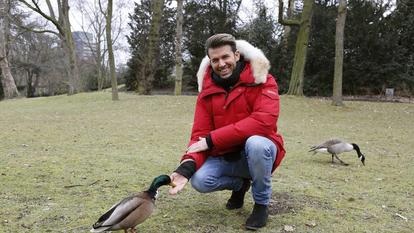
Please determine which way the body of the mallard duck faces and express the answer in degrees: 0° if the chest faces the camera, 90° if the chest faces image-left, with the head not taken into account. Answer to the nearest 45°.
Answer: approximately 270°

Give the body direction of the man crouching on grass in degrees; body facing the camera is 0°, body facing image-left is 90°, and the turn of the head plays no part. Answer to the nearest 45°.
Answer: approximately 45°

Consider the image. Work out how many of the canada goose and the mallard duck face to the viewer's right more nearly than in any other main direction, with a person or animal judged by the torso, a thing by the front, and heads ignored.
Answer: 2

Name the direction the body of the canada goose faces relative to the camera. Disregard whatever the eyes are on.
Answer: to the viewer's right

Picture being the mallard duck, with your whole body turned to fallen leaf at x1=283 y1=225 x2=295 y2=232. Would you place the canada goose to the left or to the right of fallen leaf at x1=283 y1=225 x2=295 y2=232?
left

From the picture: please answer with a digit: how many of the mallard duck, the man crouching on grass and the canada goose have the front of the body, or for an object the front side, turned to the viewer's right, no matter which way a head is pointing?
2

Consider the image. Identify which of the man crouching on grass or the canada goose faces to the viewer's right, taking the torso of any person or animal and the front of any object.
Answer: the canada goose

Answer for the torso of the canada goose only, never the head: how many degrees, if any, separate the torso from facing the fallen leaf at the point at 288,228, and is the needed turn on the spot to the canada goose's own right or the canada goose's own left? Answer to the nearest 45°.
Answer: approximately 90° to the canada goose's own right

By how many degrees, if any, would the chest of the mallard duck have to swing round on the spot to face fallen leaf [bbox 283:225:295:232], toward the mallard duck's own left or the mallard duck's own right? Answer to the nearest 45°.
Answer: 0° — it already faces it

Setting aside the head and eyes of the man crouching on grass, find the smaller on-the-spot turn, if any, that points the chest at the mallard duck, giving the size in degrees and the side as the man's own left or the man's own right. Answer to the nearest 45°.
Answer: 0° — they already face it
